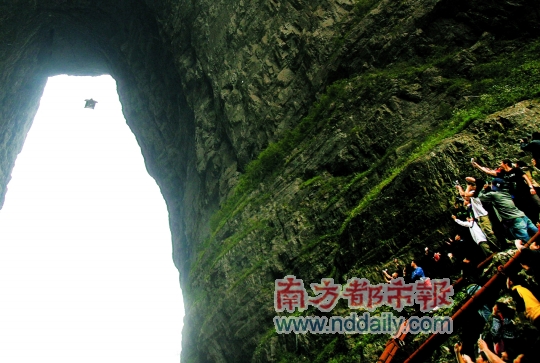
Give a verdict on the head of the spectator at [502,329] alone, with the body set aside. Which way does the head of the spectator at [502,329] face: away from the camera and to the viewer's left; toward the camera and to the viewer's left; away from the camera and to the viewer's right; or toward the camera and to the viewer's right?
away from the camera and to the viewer's left

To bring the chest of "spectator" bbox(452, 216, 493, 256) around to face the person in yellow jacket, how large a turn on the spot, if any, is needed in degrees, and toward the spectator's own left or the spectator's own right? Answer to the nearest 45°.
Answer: approximately 90° to the spectator's own left

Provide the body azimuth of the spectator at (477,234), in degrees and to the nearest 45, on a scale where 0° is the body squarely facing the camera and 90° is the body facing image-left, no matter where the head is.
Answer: approximately 90°

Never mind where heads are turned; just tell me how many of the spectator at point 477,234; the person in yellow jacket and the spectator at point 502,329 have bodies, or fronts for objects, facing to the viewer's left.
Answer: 3

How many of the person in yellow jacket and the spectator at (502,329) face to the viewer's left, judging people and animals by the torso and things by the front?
2

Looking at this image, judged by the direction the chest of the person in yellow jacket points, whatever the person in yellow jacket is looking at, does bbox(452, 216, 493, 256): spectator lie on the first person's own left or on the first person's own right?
on the first person's own right

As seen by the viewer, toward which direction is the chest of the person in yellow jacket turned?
to the viewer's left

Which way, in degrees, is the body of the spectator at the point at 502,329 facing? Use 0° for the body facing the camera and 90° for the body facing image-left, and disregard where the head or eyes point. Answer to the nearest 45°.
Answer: approximately 90°

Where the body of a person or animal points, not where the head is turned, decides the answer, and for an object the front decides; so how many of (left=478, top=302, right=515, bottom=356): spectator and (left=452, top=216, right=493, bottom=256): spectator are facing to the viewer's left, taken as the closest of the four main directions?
2
